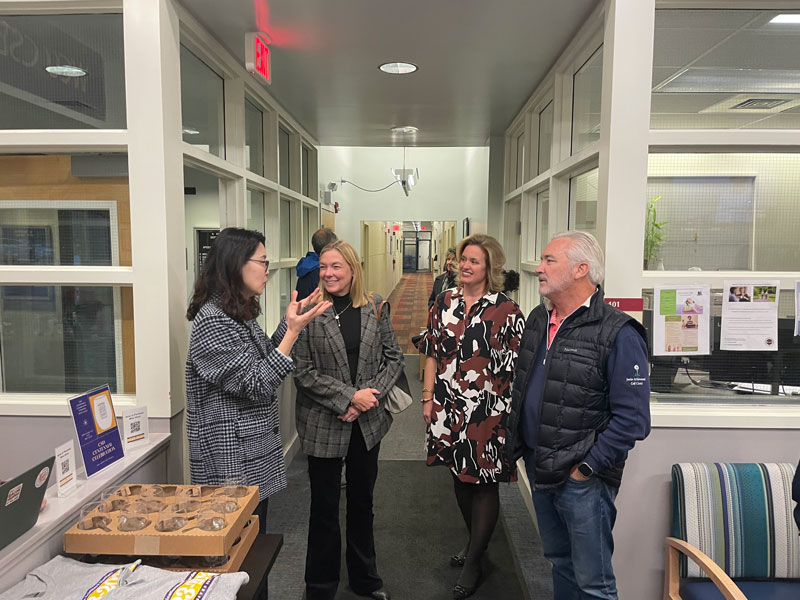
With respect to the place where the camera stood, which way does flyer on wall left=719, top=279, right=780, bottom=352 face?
facing the viewer

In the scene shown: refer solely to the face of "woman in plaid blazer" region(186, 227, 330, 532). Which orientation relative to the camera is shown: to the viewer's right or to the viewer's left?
to the viewer's right

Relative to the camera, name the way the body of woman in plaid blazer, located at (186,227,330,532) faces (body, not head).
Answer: to the viewer's right

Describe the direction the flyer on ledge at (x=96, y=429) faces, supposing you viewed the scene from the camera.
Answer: facing the viewer and to the right of the viewer

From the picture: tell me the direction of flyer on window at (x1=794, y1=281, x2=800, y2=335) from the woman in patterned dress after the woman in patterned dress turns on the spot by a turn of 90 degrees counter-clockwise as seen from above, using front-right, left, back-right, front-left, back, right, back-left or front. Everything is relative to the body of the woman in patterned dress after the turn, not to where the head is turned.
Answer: front-left

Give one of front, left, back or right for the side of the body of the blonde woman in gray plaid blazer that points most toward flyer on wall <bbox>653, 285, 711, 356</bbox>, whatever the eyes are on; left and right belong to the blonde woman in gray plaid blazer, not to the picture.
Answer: left

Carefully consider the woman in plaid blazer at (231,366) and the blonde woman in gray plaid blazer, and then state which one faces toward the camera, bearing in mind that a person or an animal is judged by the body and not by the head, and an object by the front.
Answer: the blonde woman in gray plaid blazer

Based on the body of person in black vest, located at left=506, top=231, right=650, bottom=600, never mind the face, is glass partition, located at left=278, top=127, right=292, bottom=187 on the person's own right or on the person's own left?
on the person's own right
